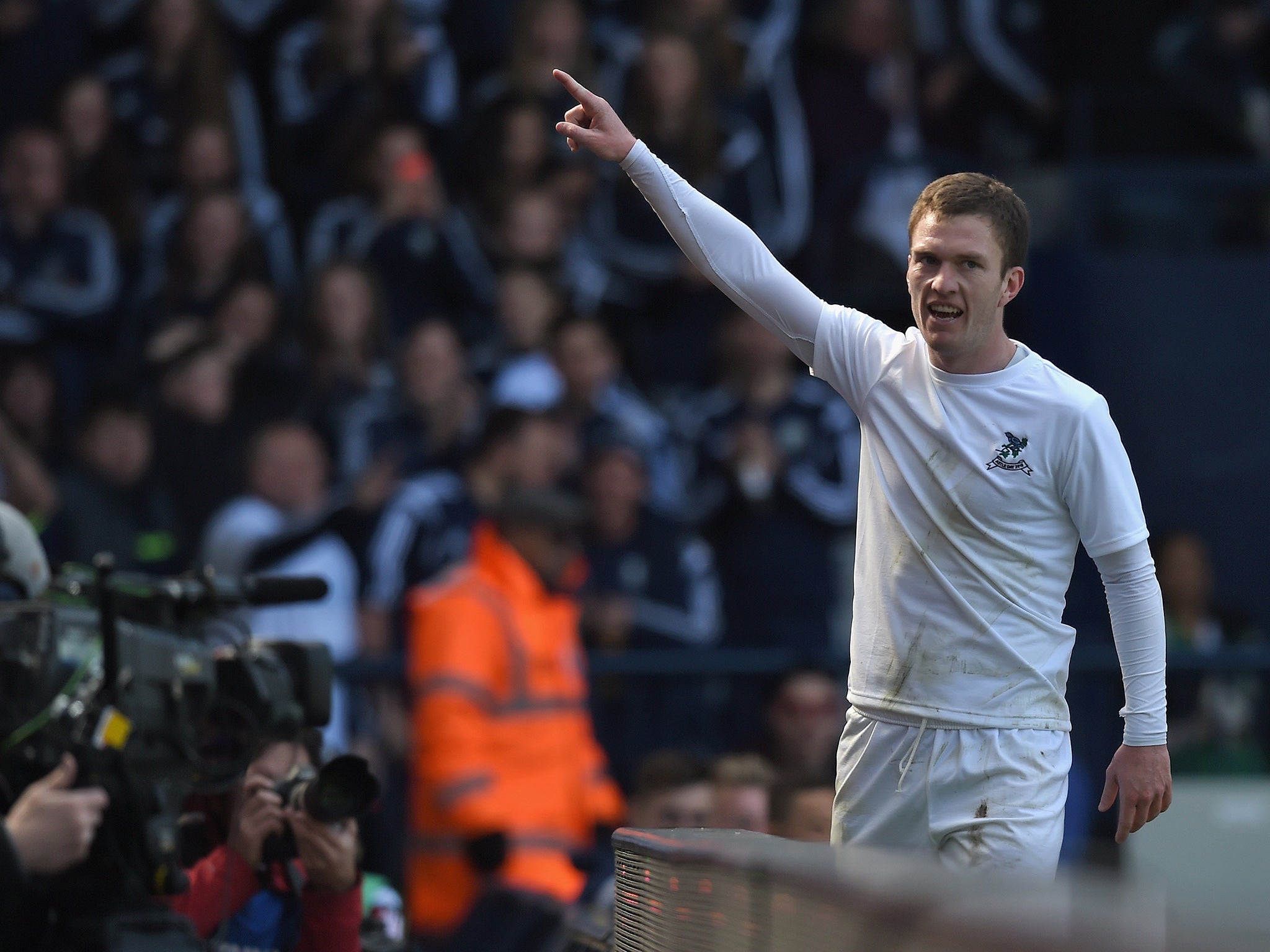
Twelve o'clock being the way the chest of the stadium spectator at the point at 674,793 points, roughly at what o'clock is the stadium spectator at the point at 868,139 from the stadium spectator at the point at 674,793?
the stadium spectator at the point at 868,139 is roughly at 6 o'clock from the stadium spectator at the point at 674,793.

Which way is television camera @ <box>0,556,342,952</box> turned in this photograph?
to the viewer's right

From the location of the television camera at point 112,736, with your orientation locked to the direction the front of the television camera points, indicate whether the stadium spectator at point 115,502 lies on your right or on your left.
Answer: on your left

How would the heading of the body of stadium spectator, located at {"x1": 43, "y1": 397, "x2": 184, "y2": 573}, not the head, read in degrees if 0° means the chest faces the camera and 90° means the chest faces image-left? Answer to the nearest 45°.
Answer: approximately 0°

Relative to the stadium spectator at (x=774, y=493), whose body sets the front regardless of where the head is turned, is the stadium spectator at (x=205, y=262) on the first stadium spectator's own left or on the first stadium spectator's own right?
on the first stadium spectator's own right

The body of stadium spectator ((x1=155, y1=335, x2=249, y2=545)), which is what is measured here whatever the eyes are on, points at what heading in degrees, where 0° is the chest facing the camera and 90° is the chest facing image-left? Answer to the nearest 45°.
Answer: approximately 315°

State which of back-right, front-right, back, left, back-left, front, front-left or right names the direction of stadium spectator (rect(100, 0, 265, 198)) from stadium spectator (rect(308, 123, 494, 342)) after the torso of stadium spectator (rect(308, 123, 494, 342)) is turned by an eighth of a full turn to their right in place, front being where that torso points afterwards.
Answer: front-right

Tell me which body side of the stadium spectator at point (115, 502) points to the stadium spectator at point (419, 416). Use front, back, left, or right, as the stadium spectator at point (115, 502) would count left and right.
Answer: left
